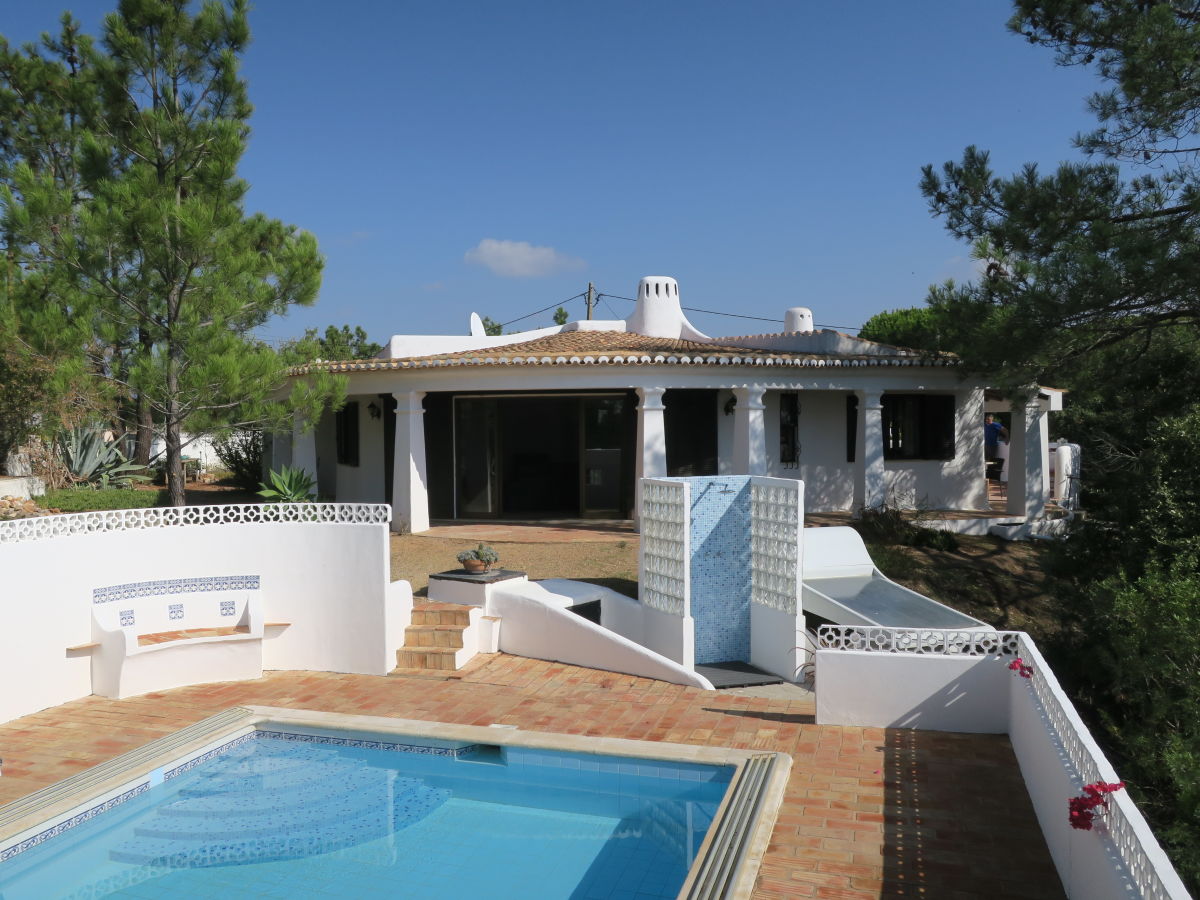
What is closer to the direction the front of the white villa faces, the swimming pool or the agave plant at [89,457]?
the swimming pool

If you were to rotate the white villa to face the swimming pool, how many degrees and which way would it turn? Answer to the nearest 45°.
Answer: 0° — it already faces it

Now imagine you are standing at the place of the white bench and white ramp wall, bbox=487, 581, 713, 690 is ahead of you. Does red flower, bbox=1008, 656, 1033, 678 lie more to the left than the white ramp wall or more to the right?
right

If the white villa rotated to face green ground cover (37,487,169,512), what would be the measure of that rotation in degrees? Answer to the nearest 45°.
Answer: approximately 45° to its right

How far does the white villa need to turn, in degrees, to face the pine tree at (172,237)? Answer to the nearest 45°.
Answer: approximately 45° to its right

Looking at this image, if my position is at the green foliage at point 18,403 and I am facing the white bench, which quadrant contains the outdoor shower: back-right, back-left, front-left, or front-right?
front-left

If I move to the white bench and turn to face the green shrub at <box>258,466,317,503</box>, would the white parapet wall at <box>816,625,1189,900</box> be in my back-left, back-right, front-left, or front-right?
back-right

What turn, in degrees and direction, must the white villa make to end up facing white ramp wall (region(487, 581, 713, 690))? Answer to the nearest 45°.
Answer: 0° — it already faces it

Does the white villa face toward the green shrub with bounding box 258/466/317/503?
no

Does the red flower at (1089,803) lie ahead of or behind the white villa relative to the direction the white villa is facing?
ahead

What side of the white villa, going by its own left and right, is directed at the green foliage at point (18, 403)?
right

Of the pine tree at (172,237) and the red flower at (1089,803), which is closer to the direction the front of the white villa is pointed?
the red flower

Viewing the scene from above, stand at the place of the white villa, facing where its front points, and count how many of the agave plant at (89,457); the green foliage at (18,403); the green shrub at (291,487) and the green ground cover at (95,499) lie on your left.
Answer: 0

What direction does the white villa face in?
toward the camera

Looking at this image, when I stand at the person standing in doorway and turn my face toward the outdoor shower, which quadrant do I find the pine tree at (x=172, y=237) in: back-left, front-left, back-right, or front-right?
front-right

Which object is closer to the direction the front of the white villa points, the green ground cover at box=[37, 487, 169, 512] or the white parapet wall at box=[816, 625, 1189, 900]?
the white parapet wall

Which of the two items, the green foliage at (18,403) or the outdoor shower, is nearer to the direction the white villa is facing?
the outdoor shower

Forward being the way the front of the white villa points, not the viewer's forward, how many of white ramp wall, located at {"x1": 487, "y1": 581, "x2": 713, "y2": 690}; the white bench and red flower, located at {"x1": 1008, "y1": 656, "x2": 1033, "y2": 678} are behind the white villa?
0
